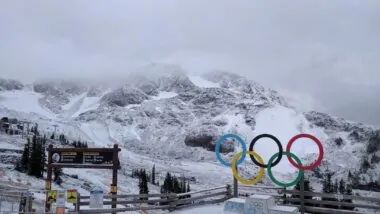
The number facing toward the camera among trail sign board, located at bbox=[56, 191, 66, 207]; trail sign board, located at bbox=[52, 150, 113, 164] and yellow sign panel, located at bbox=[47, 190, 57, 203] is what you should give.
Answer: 3

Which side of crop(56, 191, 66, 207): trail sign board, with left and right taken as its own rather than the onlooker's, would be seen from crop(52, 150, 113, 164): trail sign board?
back

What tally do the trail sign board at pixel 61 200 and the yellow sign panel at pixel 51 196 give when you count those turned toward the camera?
2

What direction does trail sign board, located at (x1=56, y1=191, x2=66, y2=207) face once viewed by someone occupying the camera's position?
facing the viewer

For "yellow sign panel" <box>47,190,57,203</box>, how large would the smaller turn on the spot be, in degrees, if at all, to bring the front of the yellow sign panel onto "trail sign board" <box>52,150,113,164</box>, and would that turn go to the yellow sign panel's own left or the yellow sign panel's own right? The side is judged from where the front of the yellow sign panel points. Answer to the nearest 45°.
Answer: approximately 135° to the yellow sign panel's own left

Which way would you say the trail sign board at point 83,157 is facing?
toward the camera

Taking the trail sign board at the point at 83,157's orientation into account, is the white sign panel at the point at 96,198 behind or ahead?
ahead

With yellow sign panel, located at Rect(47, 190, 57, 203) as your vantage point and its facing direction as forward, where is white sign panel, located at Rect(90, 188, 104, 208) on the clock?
The white sign panel is roughly at 10 o'clock from the yellow sign panel.

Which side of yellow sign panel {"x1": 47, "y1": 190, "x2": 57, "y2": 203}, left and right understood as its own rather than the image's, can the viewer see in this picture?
front

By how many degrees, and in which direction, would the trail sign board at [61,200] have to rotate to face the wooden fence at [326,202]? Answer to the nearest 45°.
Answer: approximately 90° to its left

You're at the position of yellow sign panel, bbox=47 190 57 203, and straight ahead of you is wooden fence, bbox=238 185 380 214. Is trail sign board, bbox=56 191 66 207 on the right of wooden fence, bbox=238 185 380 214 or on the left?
right

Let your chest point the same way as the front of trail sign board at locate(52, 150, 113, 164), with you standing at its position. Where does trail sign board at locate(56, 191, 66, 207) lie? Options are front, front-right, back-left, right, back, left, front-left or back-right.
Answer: front

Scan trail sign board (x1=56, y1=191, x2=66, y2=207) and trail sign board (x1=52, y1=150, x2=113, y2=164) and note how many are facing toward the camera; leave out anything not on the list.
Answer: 2
